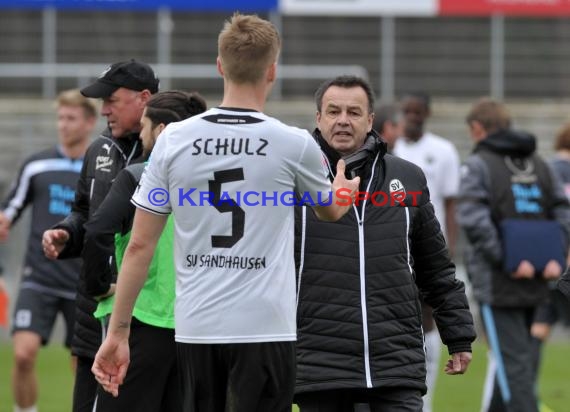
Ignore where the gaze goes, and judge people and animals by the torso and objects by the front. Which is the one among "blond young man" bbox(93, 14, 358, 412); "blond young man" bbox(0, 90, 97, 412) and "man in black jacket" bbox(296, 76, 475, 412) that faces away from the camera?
"blond young man" bbox(93, 14, 358, 412)

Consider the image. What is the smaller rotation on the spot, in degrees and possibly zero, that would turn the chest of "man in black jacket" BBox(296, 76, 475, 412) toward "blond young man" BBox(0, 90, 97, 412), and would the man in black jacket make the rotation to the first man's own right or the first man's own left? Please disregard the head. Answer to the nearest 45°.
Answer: approximately 135° to the first man's own right

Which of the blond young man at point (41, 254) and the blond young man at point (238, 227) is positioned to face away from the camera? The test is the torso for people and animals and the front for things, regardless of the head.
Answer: the blond young man at point (238, 227)

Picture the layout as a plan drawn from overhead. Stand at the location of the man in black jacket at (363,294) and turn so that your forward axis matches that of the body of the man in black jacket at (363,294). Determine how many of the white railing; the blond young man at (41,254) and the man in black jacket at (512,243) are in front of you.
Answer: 0

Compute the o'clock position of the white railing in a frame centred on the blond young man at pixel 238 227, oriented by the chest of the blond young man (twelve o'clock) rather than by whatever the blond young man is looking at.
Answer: The white railing is roughly at 12 o'clock from the blond young man.

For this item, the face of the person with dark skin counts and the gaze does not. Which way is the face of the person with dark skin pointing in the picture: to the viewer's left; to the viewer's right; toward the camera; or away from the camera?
toward the camera

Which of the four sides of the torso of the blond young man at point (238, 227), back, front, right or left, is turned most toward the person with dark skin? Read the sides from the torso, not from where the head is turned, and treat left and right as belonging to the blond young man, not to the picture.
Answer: front

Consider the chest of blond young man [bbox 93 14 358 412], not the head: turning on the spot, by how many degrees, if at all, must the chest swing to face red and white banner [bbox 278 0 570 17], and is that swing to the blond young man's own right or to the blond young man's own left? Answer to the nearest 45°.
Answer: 0° — they already face it

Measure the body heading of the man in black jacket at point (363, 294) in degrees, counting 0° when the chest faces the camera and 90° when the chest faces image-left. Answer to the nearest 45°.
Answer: approximately 0°

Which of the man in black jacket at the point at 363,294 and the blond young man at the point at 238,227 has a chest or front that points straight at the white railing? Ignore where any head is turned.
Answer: the blond young man

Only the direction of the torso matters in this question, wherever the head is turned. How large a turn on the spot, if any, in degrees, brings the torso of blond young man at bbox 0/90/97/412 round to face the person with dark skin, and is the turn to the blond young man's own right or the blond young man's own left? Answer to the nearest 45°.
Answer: approximately 90° to the blond young man's own left

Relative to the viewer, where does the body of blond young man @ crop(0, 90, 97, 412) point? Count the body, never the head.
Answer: toward the camera

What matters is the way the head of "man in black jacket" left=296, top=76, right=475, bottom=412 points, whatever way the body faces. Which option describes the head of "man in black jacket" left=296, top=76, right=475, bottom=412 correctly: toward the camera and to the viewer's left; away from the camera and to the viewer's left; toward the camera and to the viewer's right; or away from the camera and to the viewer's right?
toward the camera and to the viewer's left

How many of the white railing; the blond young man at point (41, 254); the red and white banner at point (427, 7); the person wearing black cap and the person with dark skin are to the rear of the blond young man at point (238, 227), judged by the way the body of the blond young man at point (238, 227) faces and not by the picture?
0

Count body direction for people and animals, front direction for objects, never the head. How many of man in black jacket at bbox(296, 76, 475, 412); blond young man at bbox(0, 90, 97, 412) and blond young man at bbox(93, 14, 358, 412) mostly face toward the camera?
2

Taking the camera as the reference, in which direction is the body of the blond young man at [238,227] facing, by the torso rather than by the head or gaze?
away from the camera

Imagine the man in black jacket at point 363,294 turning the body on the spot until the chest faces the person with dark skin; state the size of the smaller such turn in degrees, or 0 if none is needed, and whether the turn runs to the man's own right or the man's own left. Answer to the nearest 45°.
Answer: approximately 180°

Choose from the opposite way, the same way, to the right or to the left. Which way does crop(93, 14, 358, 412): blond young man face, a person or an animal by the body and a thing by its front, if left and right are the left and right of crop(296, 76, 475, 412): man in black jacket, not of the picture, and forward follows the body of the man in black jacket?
the opposite way

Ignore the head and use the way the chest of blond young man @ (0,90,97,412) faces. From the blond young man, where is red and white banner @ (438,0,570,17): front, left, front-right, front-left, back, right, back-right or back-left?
back-left
